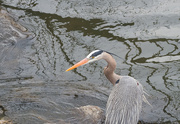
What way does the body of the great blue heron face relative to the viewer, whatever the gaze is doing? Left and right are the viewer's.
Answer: facing away from the viewer and to the left of the viewer
